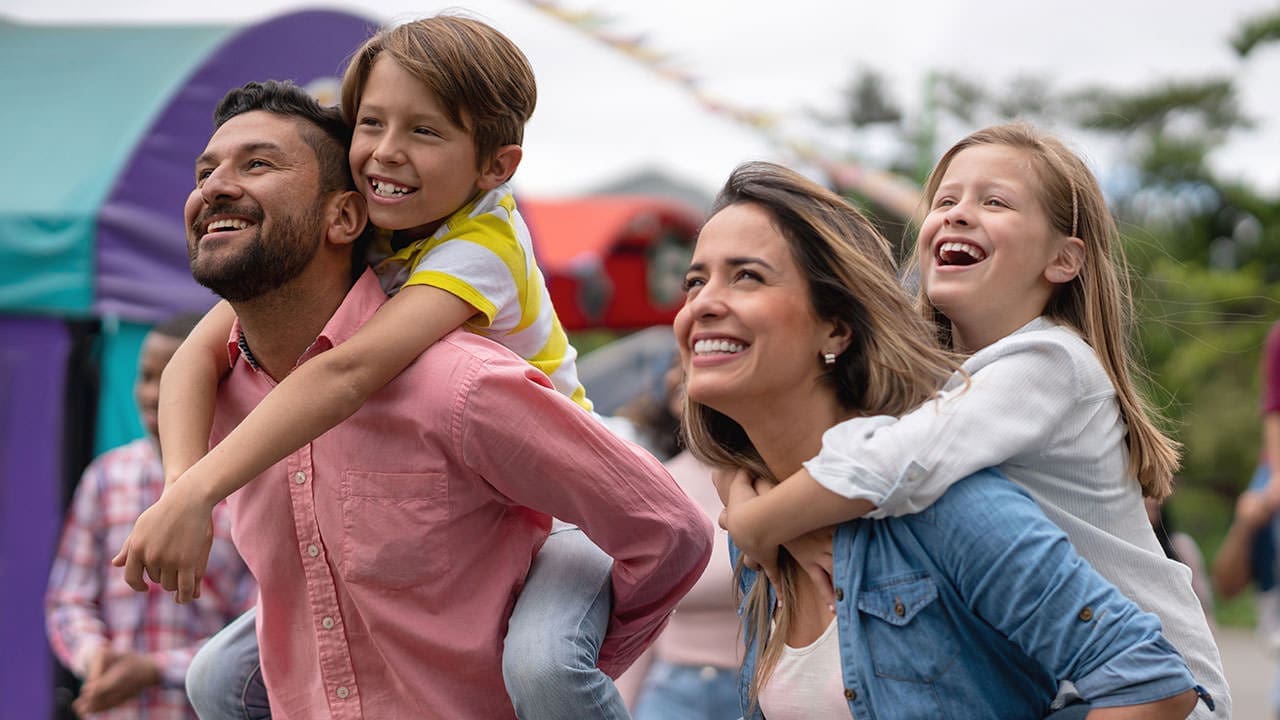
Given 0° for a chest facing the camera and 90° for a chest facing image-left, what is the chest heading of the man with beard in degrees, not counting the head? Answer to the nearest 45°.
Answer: approximately 45°

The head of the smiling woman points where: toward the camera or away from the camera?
toward the camera

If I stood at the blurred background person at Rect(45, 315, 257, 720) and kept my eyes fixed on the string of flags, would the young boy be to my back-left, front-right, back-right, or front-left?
back-right

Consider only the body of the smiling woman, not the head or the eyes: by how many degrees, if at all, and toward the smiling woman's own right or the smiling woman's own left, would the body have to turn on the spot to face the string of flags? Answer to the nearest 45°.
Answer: approximately 135° to the smiling woman's own right

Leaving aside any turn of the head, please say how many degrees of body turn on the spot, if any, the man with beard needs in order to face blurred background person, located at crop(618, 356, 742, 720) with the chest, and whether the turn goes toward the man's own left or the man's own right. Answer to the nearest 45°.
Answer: approximately 180°

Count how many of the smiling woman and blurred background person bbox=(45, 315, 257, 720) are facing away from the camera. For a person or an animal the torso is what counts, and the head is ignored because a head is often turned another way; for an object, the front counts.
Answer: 0

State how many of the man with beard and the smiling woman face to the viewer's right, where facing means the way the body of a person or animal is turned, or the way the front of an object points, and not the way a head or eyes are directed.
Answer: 0

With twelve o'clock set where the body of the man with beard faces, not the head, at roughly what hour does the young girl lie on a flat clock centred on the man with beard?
The young girl is roughly at 8 o'clock from the man with beard.

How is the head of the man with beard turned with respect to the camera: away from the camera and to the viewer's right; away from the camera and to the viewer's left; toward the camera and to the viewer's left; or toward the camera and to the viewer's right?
toward the camera and to the viewer's left

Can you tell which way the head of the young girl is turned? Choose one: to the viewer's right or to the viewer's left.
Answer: to the viewer's left

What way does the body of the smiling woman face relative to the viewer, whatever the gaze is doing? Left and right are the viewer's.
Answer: facing the viewer and to the left of the viewer

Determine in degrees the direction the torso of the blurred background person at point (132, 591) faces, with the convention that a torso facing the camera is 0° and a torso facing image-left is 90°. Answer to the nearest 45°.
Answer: approximately 0°

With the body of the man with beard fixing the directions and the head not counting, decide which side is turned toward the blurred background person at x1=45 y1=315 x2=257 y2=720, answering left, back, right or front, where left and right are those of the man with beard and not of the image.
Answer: right

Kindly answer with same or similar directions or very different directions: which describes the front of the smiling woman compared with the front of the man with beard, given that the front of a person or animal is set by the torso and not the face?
same or similar directions
